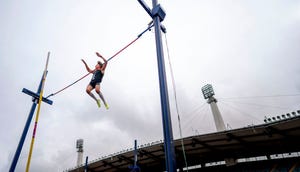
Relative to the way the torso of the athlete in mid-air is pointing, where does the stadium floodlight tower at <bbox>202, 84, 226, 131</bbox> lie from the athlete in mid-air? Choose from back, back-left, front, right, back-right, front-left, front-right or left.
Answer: back

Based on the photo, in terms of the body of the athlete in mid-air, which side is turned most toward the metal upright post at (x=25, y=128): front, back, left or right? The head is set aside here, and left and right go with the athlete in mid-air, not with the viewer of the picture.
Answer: right

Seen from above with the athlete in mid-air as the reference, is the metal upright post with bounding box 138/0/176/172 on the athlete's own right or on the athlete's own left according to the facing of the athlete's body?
on the athlete's own left

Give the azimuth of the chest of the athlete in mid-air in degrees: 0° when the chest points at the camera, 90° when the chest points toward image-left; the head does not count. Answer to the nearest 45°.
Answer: approximately 45°
